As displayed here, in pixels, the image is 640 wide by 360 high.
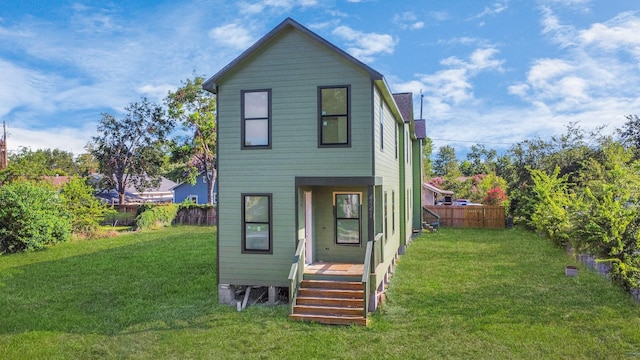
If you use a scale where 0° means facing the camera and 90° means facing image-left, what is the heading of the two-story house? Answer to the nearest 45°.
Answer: approximately 0°

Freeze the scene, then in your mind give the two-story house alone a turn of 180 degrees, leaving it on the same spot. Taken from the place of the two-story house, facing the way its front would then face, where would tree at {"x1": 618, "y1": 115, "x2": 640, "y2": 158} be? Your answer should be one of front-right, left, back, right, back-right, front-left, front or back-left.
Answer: front-right

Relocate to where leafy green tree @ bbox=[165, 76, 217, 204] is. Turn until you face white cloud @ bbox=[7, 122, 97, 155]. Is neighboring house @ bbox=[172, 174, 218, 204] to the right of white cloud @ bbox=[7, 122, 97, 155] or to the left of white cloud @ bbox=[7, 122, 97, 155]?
right

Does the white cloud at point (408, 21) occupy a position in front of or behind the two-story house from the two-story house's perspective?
behind

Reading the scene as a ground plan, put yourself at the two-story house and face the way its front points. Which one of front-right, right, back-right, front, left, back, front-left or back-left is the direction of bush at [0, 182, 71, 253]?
back-right

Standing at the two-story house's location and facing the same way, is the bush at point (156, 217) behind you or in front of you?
behind

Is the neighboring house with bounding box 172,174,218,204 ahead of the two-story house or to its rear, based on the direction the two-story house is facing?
to the rear

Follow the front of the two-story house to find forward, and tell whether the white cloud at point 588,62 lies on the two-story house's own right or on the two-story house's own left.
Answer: on the two-story house's own left

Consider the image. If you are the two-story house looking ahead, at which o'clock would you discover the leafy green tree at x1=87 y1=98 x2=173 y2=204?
The leafy green tree is roughly at 5 o'clock from the two-story house.

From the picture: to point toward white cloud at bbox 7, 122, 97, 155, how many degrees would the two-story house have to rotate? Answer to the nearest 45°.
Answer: approximately 135° to its right

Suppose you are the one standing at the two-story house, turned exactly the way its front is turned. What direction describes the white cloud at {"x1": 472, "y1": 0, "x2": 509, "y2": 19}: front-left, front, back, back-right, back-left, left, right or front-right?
back-left
